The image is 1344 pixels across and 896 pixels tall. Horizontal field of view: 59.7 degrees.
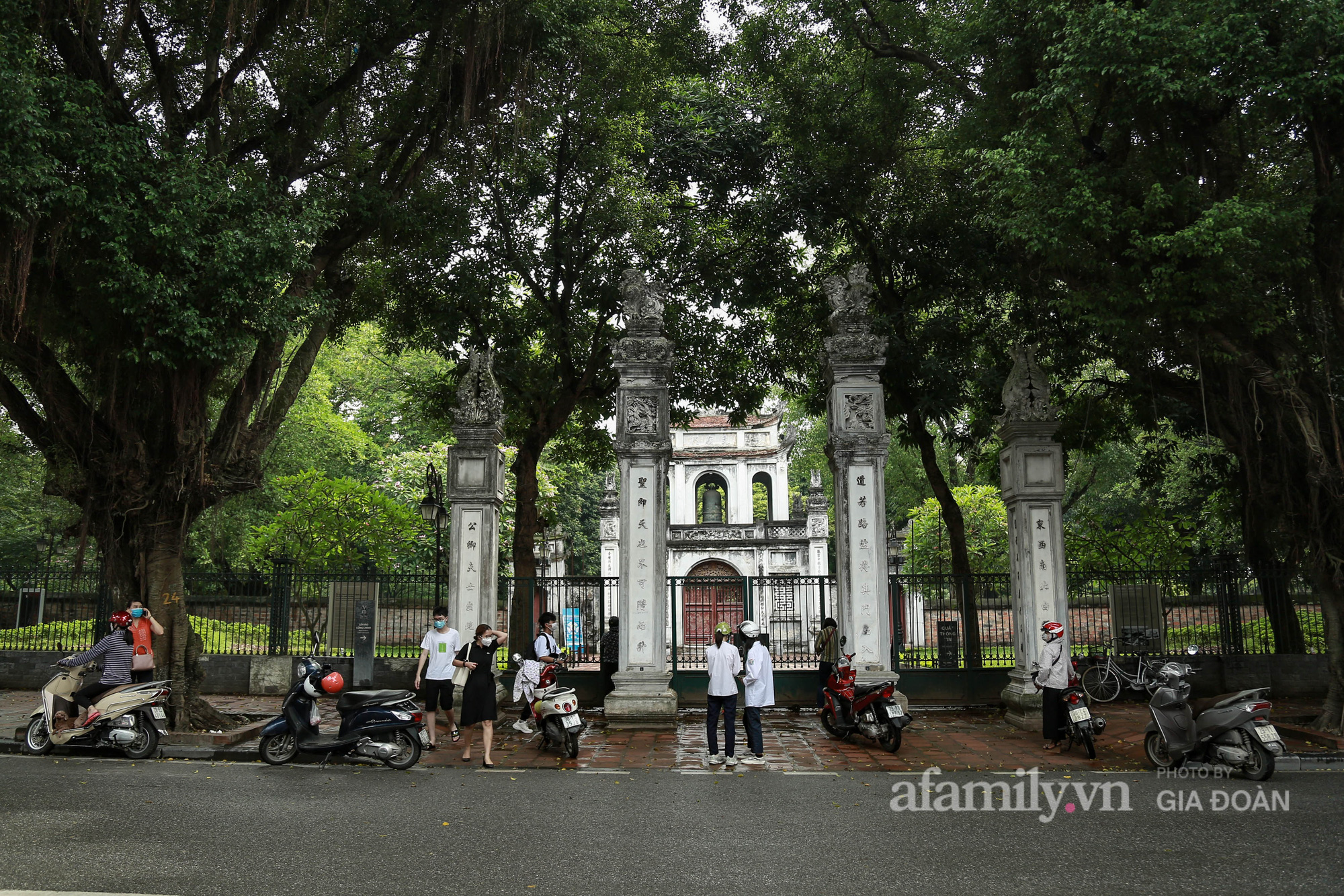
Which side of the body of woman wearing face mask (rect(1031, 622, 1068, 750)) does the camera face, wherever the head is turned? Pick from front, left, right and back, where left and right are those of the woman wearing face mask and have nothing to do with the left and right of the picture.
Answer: left

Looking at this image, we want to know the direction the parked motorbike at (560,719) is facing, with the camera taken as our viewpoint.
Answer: facing away from the viewer and to the left of the viewer

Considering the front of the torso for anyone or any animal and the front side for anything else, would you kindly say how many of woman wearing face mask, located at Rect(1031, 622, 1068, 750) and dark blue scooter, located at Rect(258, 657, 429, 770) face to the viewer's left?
2

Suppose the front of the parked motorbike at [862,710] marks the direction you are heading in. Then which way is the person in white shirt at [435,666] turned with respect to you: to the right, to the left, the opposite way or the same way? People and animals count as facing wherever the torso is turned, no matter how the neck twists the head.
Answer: the opposite way

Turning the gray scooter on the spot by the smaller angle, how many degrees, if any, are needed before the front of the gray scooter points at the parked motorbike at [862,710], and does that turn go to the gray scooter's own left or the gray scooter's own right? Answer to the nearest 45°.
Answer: approximately 45° to the gray scooter's own left

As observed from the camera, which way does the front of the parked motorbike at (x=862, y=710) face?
facing away from the viewer and to the left of the viewer

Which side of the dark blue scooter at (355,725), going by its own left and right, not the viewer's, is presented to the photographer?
left

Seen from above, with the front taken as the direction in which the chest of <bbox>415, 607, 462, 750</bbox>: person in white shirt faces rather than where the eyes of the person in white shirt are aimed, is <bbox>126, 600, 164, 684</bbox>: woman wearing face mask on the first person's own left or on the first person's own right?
on the first person's own right

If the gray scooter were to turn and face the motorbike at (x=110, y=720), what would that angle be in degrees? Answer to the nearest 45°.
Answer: approximately 45° to its left

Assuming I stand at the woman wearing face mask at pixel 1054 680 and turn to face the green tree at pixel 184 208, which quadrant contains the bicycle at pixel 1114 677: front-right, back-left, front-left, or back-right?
back-right

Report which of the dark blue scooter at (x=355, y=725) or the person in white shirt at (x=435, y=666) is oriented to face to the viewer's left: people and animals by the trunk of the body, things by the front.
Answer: the dark blue scooter

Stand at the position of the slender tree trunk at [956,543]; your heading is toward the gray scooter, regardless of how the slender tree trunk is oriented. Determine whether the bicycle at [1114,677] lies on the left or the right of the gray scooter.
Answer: left
